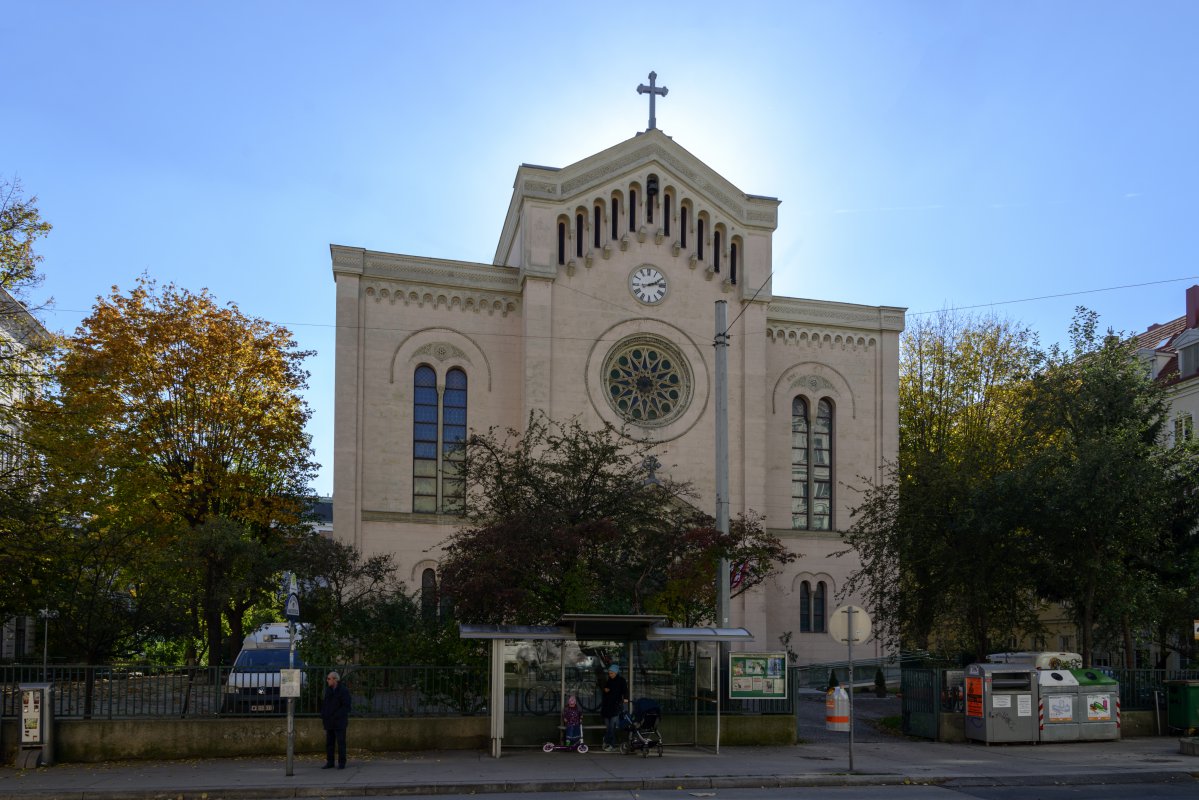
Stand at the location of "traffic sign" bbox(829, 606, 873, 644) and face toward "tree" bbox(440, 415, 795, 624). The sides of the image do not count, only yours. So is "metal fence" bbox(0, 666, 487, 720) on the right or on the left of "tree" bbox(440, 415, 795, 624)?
left

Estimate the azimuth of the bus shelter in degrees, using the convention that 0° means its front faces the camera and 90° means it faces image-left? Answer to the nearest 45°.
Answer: approximately 0°

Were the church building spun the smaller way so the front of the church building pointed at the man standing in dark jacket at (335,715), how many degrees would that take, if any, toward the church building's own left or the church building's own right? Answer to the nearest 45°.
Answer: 0° — it already faces them

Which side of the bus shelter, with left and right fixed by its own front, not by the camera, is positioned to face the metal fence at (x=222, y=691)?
right

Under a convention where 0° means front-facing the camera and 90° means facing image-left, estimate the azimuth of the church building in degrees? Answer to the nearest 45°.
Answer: approximately 0°

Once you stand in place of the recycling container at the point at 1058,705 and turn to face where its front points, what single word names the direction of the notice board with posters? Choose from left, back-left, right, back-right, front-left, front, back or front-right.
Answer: front-right

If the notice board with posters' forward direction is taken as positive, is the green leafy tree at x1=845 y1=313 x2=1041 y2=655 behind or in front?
behind

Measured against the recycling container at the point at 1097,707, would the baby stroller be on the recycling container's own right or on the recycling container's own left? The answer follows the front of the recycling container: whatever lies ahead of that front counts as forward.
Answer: on the recycling container's own right
